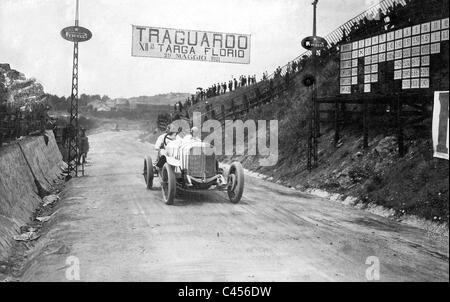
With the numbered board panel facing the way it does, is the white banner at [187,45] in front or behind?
in front

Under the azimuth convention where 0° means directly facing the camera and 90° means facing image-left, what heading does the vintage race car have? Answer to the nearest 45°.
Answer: approximately 315°

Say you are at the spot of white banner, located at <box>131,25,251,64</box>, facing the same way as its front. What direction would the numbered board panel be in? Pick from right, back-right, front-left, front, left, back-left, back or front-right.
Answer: left

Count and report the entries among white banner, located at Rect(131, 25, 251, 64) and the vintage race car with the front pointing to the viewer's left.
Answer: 0

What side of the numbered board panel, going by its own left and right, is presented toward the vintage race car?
front

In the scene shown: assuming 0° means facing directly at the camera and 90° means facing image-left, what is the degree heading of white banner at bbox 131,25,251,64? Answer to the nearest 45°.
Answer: approximately 0°
